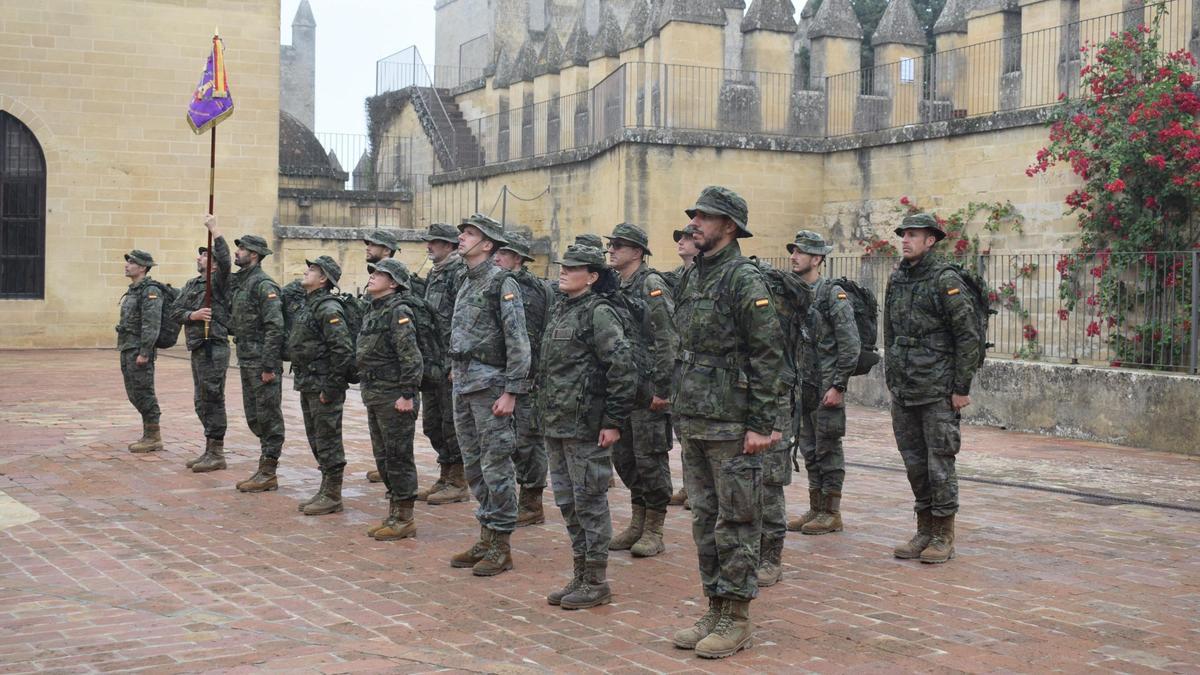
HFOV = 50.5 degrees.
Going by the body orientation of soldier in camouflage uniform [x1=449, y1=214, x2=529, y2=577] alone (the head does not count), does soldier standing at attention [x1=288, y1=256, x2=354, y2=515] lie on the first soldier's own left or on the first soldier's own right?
on the first soldier's own right

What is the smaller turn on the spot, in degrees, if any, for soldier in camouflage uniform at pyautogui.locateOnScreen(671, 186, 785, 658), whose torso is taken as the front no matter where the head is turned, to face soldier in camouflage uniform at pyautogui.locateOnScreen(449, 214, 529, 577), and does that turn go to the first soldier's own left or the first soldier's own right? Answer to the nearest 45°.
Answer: approximately 90° to the first soldier's own right

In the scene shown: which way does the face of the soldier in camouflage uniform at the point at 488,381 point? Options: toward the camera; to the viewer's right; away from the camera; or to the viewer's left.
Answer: to the viewer's left

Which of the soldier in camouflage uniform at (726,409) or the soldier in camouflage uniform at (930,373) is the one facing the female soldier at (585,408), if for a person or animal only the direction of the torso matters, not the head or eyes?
the soldier in camouflage uniform at (930,373)

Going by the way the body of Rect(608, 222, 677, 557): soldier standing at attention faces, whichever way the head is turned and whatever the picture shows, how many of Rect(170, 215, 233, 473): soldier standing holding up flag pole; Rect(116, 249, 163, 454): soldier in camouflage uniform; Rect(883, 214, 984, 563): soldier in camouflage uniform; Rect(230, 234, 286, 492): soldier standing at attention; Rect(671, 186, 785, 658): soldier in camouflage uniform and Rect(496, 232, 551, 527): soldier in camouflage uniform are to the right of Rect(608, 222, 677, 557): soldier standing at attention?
4

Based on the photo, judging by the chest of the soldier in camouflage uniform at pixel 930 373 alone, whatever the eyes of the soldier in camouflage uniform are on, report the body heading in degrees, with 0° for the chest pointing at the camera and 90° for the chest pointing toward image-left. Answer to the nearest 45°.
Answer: approximately 45°

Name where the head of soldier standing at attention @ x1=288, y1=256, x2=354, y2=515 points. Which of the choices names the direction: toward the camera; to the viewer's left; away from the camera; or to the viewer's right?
to the viewer's left

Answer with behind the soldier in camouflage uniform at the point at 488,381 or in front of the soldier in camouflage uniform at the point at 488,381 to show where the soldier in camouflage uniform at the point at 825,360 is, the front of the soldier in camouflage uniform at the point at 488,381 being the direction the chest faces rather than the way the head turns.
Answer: behind

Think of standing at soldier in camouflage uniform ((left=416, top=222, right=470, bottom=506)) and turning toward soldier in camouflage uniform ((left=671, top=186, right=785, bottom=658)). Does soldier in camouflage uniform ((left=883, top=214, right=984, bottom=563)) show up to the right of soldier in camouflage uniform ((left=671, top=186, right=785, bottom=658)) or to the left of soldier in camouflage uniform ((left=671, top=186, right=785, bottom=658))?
left

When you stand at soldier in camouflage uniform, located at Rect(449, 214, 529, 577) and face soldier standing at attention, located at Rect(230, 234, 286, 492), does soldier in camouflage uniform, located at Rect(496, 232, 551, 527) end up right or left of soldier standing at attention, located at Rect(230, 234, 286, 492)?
right

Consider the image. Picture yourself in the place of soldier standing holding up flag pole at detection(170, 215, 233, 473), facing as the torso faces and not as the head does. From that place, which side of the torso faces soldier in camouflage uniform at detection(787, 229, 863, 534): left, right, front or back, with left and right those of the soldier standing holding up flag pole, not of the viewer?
left

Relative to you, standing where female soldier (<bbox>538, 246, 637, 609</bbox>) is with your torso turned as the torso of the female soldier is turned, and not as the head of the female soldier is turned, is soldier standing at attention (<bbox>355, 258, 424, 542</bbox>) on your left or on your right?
on your right
